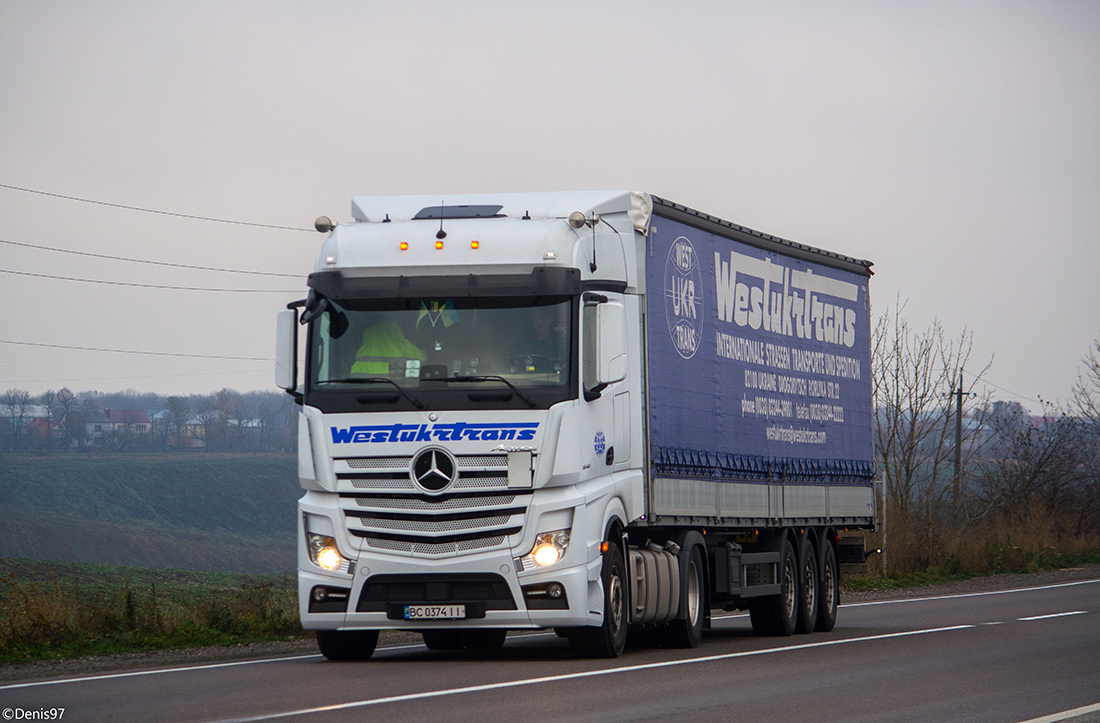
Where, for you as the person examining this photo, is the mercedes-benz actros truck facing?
facing the viewer
